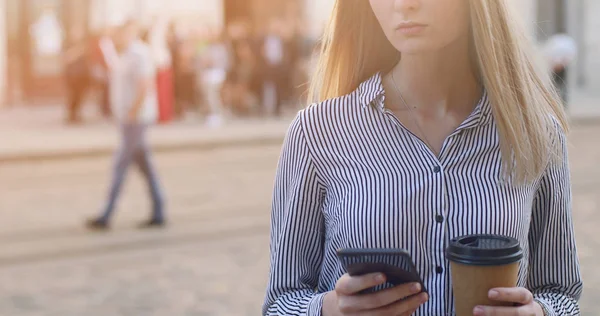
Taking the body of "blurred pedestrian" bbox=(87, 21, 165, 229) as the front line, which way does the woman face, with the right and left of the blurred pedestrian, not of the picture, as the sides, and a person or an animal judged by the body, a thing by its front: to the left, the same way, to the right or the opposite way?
to the left

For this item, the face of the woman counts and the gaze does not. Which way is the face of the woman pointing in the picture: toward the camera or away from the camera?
toward the camera

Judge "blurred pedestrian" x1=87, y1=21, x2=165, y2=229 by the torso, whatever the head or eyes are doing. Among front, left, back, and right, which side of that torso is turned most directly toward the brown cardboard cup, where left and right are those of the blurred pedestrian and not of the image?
left

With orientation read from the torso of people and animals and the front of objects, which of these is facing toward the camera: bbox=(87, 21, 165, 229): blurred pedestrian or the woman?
the woman

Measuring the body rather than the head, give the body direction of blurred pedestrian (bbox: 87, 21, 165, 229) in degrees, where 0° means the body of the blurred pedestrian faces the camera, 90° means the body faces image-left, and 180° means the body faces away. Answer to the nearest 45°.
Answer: approximately 90°

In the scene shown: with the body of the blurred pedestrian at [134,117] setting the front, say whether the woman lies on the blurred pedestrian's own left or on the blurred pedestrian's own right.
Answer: on the blurred pedestrian's own left

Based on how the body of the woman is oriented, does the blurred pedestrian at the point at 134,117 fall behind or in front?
behind

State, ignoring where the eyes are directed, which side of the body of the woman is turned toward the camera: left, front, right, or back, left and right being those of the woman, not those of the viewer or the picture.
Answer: front

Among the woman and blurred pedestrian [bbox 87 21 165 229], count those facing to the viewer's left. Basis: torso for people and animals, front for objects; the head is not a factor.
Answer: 1
